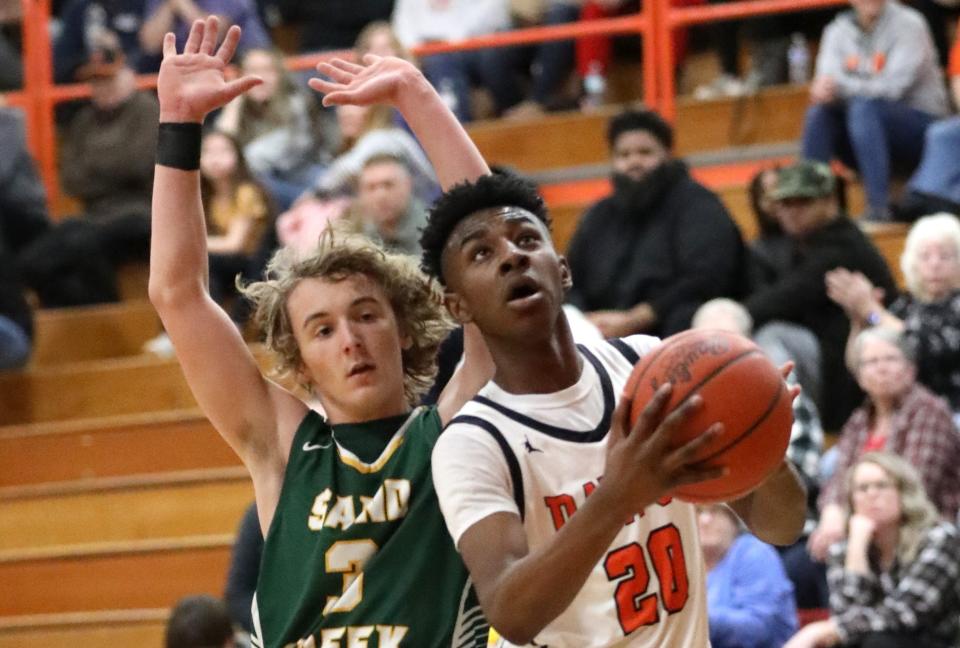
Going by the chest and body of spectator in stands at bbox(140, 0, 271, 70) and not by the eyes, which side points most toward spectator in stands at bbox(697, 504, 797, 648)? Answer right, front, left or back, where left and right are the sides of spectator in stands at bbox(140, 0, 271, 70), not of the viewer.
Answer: front

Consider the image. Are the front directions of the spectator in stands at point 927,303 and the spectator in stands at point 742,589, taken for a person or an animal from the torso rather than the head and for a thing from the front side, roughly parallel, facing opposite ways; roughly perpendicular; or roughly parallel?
roughly parallel

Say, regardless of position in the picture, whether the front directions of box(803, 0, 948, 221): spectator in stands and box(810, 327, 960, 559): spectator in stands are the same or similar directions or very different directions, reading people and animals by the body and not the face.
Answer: same or similar directions

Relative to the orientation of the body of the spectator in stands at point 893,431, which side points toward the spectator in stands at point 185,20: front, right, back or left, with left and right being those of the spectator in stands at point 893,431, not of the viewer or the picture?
right

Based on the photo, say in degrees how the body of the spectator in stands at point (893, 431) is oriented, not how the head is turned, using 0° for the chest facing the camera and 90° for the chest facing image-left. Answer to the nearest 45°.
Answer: approximately 45°

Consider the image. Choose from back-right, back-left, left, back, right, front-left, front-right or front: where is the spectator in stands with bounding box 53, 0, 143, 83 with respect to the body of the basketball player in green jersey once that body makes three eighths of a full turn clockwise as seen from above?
front-right

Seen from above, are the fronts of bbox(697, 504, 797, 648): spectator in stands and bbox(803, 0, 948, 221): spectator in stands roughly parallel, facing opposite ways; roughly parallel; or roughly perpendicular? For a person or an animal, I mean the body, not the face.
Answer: roughly parallel

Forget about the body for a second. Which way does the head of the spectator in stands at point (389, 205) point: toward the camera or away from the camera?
toward the camera

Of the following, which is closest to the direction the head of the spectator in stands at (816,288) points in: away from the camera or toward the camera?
toward the camera

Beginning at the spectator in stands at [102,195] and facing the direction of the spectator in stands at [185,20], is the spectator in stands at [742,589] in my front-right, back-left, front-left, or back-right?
back-right

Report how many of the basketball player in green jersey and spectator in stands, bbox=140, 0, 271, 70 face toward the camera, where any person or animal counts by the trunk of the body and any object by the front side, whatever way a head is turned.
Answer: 2

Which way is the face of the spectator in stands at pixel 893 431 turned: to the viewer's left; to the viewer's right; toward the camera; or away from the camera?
toward the camera

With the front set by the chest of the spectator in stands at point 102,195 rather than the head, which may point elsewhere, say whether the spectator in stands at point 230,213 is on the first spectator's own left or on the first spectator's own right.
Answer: on the first spectator's own left

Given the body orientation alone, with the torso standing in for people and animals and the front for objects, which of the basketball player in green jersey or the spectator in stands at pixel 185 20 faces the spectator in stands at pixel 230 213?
the spectator in stands at pixel 185 20

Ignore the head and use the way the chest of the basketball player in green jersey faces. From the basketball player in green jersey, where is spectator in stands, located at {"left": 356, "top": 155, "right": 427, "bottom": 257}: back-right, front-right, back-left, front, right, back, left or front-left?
back

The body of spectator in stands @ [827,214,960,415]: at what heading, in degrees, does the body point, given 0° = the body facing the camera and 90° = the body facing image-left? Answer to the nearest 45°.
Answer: approximately 45°

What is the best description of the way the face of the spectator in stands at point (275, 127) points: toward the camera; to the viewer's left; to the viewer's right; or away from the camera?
toward the camera

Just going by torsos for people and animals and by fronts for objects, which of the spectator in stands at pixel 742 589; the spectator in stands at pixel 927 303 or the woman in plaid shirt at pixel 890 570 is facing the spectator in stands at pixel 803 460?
the spectator in stands at pixel 927 303

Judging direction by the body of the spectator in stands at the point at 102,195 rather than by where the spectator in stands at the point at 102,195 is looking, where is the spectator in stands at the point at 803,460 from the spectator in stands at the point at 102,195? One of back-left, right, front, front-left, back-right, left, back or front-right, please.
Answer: left

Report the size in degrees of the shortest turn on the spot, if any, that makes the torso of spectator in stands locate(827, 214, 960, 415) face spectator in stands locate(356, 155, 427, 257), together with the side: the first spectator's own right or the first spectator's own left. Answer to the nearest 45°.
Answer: approximately 45° to the first spectator's own right

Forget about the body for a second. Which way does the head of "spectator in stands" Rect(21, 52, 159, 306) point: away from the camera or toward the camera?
toward the camera

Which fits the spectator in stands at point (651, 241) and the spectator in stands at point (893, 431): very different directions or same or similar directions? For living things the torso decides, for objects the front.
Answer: same or similar directions
